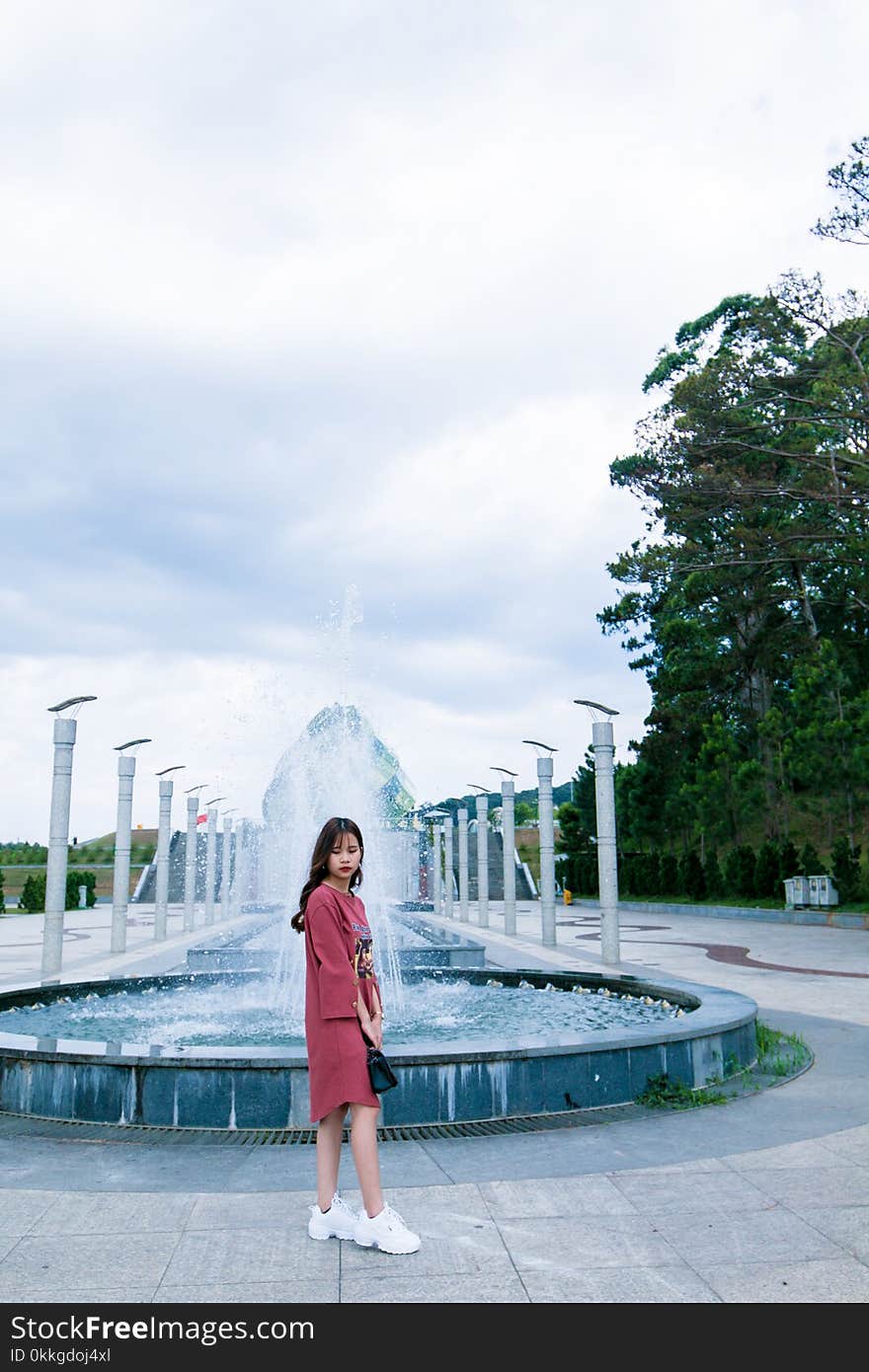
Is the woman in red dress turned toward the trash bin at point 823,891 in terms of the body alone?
no

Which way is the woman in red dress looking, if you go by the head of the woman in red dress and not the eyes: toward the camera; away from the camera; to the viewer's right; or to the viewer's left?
toward the camera

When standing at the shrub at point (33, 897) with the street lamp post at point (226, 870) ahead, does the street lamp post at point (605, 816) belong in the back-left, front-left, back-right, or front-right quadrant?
front-right

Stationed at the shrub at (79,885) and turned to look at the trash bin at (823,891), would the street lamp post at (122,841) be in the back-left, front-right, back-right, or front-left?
front-right

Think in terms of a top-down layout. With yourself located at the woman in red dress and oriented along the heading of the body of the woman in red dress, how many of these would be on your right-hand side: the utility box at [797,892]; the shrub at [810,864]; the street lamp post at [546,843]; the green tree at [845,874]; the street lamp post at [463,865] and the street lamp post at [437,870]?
0

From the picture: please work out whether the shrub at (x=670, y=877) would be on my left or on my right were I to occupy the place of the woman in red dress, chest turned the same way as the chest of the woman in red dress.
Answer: on my left

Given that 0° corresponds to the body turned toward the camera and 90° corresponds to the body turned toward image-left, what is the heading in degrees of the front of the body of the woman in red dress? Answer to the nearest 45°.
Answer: approximately 315°

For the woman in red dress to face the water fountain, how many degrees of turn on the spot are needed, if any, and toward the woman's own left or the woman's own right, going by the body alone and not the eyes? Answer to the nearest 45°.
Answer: approximately 135° to the woman's own left

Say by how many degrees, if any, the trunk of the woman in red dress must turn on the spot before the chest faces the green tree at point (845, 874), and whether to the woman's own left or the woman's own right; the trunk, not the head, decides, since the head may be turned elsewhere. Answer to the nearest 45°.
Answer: approximately 90° to the woman's own left

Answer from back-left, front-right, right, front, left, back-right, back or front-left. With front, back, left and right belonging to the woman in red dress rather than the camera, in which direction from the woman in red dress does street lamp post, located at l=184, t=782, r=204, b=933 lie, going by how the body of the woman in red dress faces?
back-left

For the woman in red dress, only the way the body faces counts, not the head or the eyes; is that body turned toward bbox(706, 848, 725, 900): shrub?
no

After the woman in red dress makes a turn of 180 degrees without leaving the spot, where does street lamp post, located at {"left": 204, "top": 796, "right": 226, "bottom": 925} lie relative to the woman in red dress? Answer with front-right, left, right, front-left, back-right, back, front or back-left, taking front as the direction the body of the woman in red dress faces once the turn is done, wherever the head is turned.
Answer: front-right

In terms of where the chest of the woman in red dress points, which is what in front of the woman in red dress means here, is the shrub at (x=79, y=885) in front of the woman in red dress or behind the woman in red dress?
behind

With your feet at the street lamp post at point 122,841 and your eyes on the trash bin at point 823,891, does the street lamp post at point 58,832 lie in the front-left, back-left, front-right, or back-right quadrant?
back-right

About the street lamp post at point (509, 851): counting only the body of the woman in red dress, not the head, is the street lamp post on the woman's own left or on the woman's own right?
on the woman's own left

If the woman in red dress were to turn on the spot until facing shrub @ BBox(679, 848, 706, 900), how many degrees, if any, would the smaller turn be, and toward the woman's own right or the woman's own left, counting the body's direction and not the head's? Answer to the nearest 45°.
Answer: approximately 135° to the woman's own left

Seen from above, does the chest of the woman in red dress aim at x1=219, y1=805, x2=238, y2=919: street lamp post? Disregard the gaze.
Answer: no
